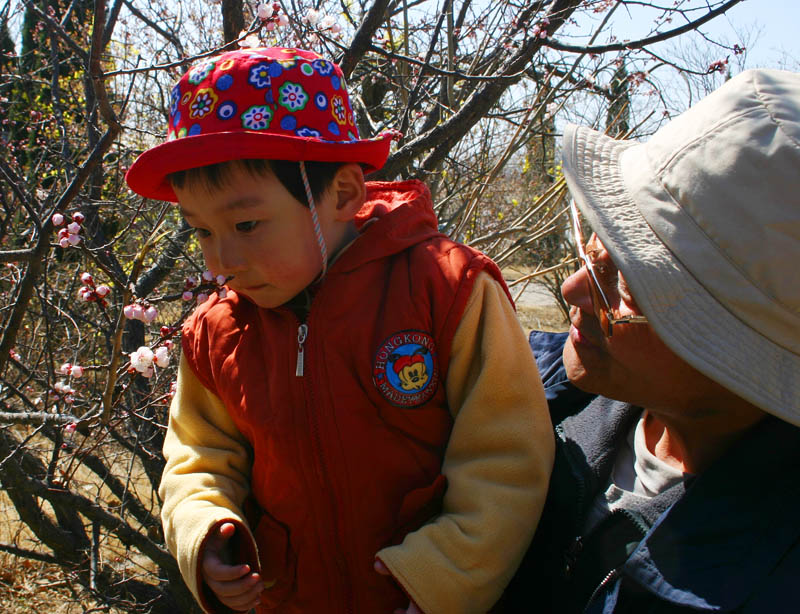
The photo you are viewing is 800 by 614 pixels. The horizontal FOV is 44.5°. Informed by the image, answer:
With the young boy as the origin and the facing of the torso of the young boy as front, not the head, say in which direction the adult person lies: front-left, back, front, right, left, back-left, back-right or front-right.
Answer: left

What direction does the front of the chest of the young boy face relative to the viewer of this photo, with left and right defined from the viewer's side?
facing the viewer and to the left of the viewer

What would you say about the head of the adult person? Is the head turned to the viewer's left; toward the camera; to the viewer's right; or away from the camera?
to the viewer's left

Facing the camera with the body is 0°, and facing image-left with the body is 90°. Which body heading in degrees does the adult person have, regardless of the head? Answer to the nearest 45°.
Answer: approximately 45°

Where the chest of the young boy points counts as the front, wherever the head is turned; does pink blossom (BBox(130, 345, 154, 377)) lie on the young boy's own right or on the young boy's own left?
on the young boy's own right

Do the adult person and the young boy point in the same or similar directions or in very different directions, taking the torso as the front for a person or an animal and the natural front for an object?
same or similar directions

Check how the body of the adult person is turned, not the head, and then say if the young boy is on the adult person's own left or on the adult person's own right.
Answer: on the adult person's own right

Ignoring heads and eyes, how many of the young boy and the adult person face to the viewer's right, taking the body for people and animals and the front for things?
0

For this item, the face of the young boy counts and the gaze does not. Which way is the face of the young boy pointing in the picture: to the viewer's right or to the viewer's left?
to the viewer's left
